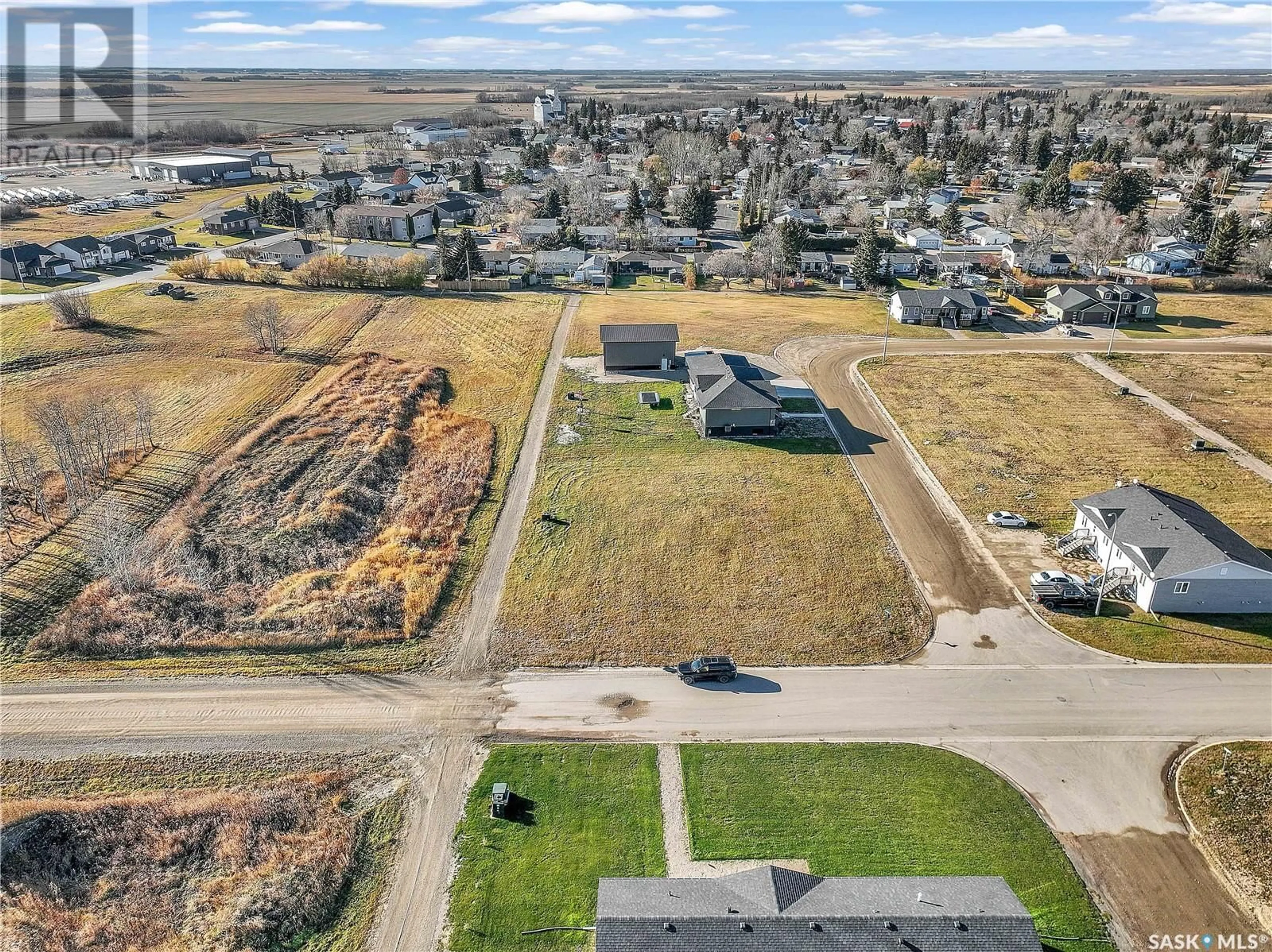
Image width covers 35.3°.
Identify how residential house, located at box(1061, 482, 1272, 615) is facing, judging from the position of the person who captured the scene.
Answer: facing to the left of the viewer

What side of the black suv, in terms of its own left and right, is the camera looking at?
left

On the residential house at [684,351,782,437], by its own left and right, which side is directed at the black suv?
right

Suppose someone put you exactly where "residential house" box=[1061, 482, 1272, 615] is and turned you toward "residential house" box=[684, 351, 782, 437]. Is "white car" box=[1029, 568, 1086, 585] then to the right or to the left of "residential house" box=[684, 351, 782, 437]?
left

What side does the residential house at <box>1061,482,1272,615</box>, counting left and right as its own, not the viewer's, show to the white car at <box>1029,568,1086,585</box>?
front

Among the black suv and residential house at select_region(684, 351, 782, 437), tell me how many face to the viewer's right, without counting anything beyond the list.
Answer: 1

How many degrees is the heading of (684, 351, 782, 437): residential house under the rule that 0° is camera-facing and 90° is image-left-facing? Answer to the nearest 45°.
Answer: approximately 270°

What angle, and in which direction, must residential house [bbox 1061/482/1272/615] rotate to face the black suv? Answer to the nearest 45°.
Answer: approximately 45° to its left
